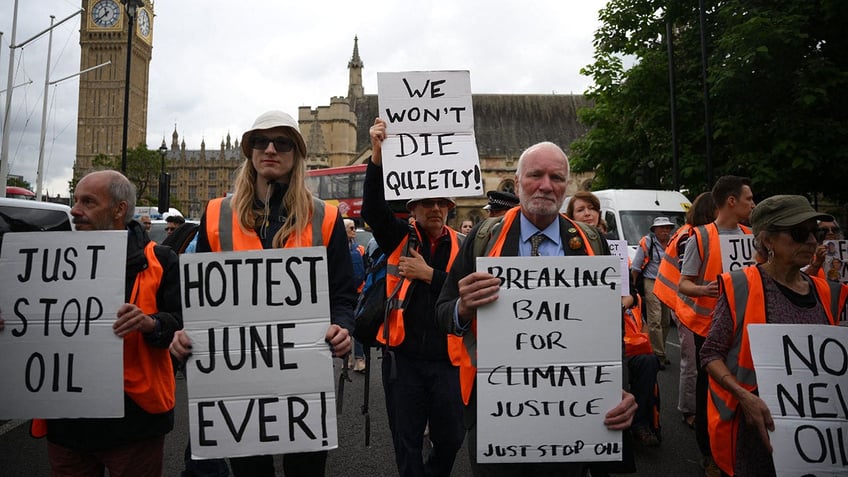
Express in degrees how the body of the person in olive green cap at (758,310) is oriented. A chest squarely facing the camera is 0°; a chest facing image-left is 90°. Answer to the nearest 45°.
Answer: approximately 315°

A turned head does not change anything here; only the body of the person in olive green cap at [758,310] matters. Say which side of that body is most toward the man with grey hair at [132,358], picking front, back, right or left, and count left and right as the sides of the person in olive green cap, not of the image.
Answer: right

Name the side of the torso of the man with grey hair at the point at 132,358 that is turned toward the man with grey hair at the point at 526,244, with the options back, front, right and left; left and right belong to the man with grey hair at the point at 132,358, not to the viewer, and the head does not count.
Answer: left

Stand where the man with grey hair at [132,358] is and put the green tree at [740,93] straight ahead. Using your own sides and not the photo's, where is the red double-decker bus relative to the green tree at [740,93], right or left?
left

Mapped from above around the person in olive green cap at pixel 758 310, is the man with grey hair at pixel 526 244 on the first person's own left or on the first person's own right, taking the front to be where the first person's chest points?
on the first person's own right

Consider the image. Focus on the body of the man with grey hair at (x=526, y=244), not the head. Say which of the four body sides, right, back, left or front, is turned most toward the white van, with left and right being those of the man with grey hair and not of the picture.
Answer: back

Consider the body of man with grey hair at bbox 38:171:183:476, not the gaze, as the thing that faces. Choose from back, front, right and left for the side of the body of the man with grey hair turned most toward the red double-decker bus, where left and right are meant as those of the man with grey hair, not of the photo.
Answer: back

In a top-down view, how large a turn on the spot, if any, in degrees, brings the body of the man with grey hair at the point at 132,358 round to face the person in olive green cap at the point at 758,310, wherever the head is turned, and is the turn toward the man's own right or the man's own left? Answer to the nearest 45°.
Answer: approximately 90° to the man's own left

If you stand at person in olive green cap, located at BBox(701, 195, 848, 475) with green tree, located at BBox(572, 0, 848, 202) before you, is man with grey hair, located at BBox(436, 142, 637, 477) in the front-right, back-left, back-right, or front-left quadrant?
back-left

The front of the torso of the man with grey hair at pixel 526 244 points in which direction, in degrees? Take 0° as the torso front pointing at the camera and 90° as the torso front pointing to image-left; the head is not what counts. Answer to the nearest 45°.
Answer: approximately 0°
